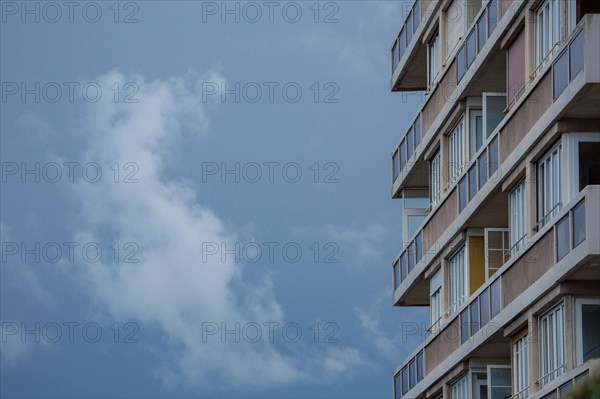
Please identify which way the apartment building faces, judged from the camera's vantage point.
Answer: facing the viewer and to the left of the viewer
